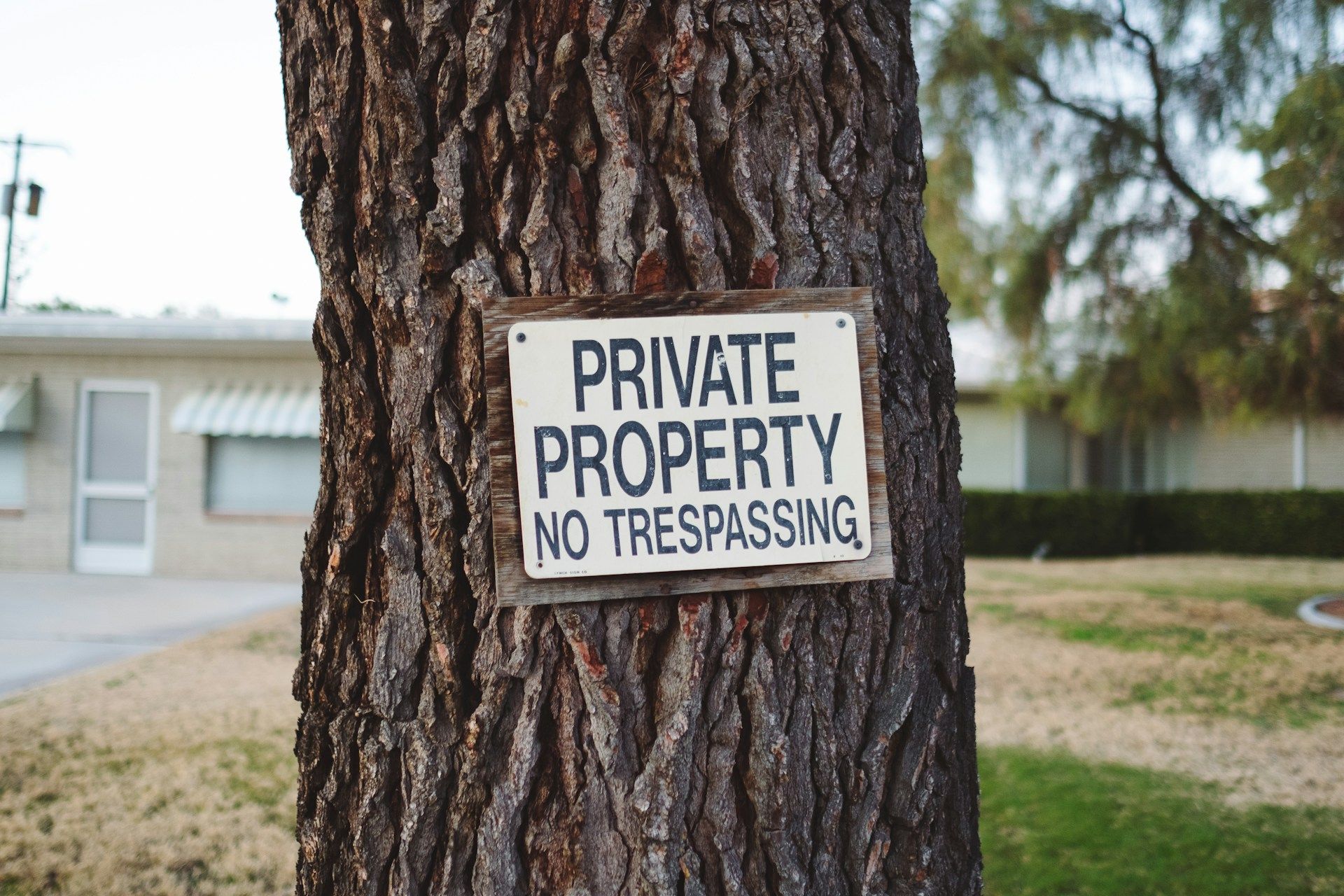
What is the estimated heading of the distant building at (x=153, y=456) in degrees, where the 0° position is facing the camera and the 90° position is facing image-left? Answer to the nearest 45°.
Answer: approximately 0°

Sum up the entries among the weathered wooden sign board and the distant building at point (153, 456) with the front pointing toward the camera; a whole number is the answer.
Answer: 2

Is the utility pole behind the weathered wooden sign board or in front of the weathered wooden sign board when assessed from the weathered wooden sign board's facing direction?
behind

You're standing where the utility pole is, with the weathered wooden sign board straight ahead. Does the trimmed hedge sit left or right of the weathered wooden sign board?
left

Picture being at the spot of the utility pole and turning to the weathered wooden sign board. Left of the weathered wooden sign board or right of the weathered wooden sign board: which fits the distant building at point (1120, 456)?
left

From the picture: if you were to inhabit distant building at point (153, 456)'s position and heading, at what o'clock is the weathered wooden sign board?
The weathered wooden sign board is roughly at 11 o'clock from the distant building.

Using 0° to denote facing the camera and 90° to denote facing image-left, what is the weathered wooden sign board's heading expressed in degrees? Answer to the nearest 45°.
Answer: approximately 0°

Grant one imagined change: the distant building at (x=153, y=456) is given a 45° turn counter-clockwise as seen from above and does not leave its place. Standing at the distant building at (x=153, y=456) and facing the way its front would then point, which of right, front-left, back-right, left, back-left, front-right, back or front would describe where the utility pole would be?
back

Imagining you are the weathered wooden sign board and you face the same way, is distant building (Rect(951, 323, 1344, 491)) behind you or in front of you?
behind
